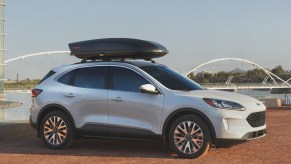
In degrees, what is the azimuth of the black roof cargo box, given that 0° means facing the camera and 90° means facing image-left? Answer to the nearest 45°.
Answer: approximately 270°

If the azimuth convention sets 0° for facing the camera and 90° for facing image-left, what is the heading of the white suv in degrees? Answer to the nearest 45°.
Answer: approximately 315°
